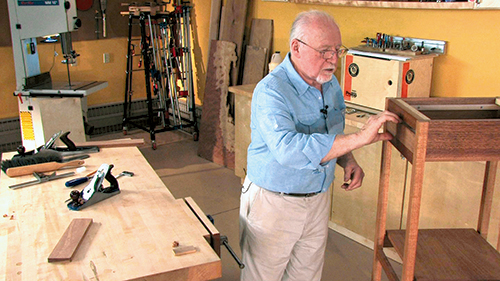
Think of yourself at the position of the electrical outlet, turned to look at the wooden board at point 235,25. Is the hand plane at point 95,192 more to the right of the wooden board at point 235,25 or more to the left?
right

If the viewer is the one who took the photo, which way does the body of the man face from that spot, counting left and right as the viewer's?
facing the viewer and to the right of the viewer

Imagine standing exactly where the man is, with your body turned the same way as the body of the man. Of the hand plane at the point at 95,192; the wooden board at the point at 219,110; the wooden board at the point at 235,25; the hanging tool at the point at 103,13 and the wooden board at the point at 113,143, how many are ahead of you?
0

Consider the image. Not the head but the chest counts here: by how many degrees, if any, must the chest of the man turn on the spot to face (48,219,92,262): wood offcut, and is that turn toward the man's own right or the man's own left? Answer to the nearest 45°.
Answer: approximately 90° to the man's own right

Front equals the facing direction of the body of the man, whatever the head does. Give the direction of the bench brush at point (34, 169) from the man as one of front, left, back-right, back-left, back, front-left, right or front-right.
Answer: back-right

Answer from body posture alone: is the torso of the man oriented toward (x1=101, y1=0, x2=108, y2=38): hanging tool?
no

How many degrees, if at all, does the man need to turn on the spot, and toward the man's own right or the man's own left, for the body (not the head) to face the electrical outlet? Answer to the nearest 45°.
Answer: approximately 180°

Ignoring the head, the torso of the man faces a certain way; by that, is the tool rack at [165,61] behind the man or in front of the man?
behind

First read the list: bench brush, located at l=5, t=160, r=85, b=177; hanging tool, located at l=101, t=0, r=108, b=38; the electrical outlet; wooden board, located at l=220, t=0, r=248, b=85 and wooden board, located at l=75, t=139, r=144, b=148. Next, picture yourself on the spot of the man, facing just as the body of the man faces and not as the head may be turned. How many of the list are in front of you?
0

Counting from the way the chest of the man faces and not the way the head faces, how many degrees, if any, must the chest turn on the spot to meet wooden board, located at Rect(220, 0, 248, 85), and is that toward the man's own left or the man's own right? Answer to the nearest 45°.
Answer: approximately 135° to the man's own left

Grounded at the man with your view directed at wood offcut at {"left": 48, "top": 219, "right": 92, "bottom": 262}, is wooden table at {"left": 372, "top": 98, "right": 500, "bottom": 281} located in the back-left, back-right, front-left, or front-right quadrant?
back-left

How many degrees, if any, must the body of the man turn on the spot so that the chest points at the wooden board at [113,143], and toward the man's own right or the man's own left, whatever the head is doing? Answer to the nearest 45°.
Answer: approximately 180°

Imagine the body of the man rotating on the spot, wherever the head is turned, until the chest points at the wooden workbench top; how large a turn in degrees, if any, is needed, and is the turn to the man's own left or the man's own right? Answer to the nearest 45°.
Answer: approximately 90° to the man's own right

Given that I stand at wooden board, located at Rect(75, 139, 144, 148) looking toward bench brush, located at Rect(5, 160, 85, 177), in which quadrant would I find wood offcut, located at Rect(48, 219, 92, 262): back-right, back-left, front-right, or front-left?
front-left

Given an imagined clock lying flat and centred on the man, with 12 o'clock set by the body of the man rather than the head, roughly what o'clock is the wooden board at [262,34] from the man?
The wooden board is roughly at 7 o'clock from the man.

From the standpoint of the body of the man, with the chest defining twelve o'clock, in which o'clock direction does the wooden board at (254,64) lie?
The wooden board is roughly at 7 o'clock from the man.
